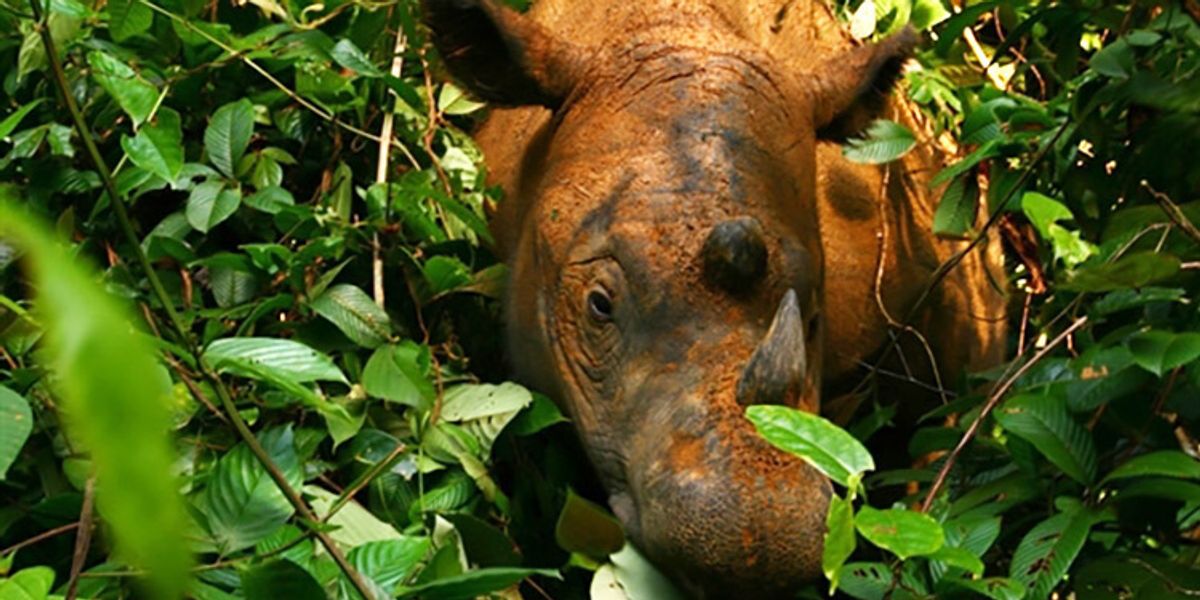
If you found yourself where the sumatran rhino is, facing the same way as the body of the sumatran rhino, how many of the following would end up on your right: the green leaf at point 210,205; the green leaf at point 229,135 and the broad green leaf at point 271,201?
3

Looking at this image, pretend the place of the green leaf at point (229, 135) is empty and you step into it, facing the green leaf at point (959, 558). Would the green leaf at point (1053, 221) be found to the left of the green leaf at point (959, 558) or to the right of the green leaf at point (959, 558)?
left

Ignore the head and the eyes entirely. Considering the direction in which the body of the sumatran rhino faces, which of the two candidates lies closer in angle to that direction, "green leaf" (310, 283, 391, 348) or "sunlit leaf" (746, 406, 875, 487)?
the sunlit leaf

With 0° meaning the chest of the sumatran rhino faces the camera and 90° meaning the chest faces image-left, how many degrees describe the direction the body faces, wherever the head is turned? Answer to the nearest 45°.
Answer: approximately 0°

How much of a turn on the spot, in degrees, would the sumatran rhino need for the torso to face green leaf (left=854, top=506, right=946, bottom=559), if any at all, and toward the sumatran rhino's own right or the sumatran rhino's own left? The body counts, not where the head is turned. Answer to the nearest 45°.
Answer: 0° — it already faces it

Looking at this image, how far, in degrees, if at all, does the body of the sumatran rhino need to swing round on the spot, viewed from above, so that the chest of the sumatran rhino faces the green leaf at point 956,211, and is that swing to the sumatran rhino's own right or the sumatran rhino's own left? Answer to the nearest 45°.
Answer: approximately 135° to the sumatran rhino's own left

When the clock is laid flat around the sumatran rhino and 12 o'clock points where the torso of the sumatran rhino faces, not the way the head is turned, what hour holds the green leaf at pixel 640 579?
The green leaf is roughly at 12 o'clock from the sumatran rhino.

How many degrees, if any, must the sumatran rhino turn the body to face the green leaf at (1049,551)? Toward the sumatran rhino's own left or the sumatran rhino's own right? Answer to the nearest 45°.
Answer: approximately 45° to the sumatran rhino's own left

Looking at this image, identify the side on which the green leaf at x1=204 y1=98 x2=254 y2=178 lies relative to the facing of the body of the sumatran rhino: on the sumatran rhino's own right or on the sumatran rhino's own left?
on the sumatran rhino's own right

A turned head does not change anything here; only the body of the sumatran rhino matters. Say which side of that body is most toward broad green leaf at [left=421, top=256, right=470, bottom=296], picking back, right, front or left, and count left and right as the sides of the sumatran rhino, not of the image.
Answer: right
